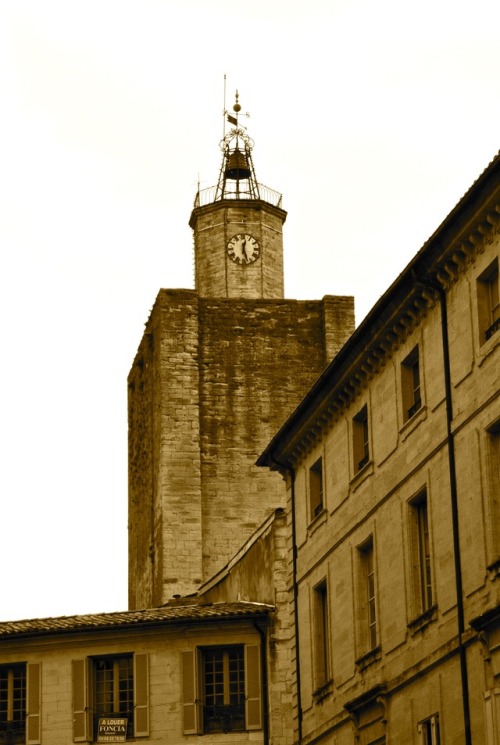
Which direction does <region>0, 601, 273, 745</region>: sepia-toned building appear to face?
toward the camera

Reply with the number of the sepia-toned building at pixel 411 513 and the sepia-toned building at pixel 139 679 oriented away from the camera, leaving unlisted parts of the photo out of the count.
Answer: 0

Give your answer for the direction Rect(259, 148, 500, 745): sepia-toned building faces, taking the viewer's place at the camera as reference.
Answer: facing the viewer and to the left of the viewer
